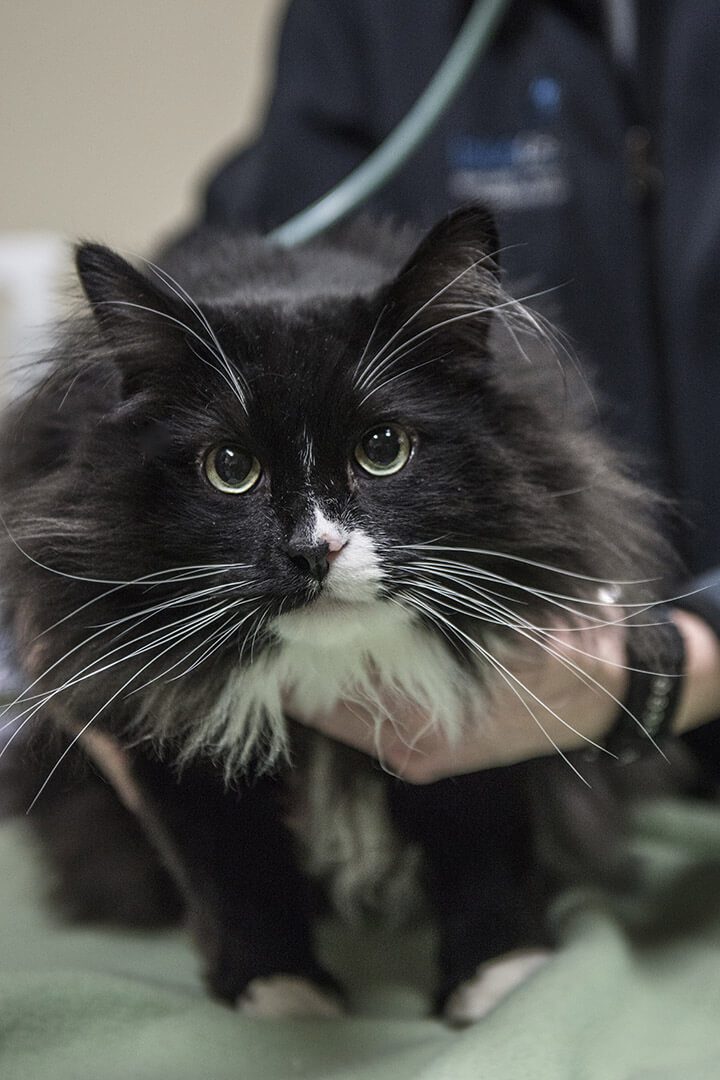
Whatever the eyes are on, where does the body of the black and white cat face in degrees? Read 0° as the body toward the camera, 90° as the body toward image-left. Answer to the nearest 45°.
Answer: approximately 0°
